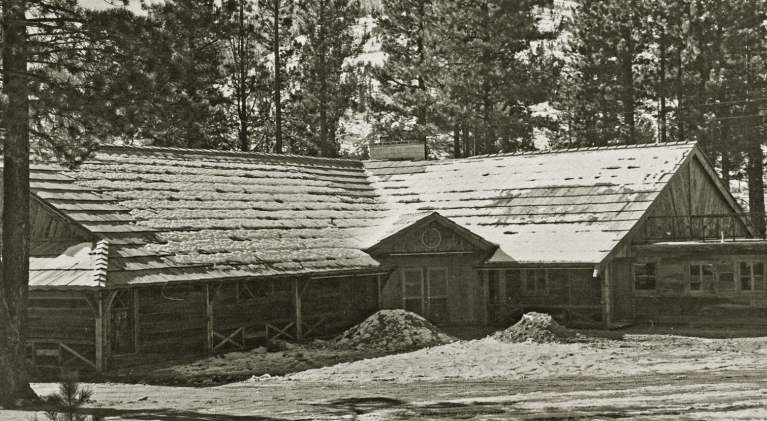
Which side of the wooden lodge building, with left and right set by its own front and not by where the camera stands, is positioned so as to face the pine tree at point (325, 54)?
back

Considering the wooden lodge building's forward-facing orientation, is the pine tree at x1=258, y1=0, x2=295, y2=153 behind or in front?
behind

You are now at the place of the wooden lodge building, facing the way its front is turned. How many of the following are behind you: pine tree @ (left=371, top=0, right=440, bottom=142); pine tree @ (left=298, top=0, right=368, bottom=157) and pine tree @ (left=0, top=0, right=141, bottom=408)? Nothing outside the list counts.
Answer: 2

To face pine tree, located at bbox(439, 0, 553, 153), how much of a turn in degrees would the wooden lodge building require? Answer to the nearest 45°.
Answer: approximately 180°

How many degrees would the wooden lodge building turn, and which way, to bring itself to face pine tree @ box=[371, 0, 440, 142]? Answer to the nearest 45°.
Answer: approximately 180°

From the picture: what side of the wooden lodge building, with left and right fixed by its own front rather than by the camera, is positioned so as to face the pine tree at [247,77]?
back

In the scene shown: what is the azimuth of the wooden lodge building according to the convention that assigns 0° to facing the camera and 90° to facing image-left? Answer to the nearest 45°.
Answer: approximately 0°
